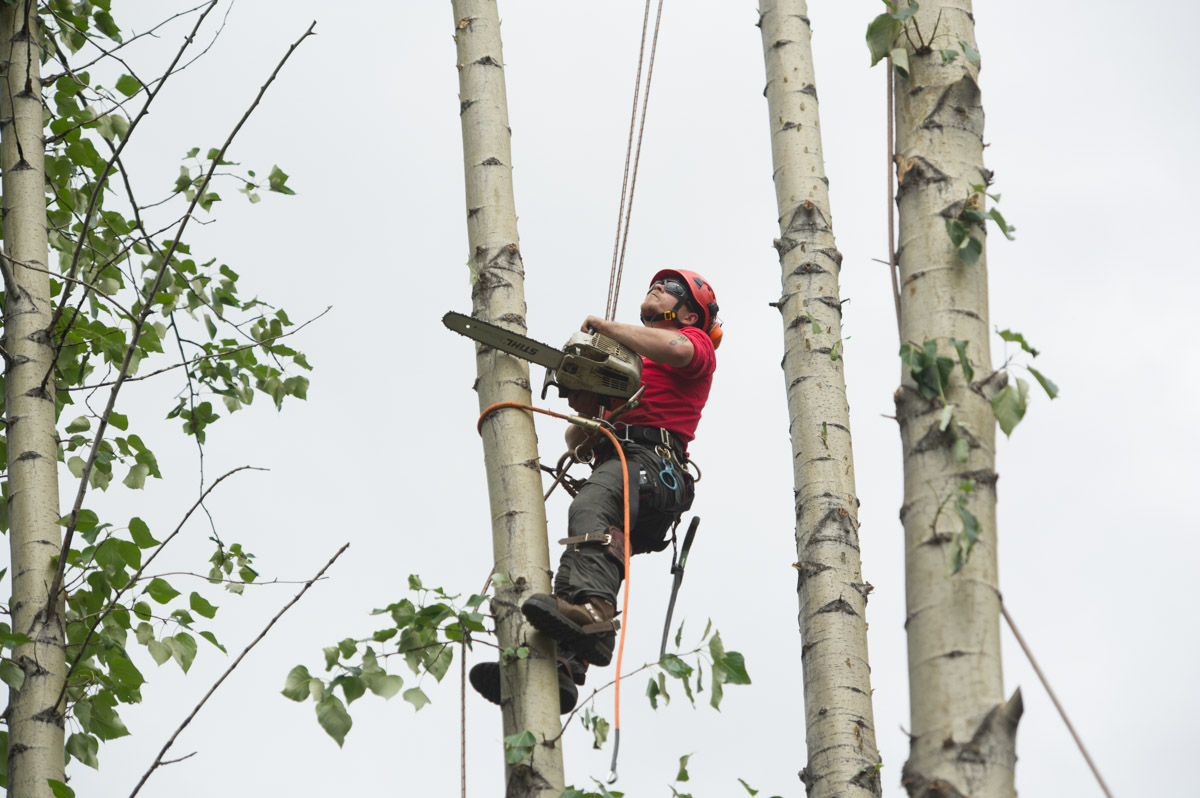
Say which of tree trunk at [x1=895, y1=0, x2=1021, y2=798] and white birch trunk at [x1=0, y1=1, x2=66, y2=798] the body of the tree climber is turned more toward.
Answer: the white birch trunk

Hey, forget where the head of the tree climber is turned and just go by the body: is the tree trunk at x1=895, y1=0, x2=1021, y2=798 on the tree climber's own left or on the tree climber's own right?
on the tree climber's own left

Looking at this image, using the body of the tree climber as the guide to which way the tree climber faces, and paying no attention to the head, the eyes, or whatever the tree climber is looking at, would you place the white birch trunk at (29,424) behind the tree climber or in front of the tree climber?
in front

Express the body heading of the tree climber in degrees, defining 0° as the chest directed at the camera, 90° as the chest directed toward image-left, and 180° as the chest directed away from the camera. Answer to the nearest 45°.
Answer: approximately 90°

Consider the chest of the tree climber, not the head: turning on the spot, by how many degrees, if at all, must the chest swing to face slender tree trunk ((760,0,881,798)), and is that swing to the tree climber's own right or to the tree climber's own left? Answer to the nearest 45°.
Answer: approximately 180°

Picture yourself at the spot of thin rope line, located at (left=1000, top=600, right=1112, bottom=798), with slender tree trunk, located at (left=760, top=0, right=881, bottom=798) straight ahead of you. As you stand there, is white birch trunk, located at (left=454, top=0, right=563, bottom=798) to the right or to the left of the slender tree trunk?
left
